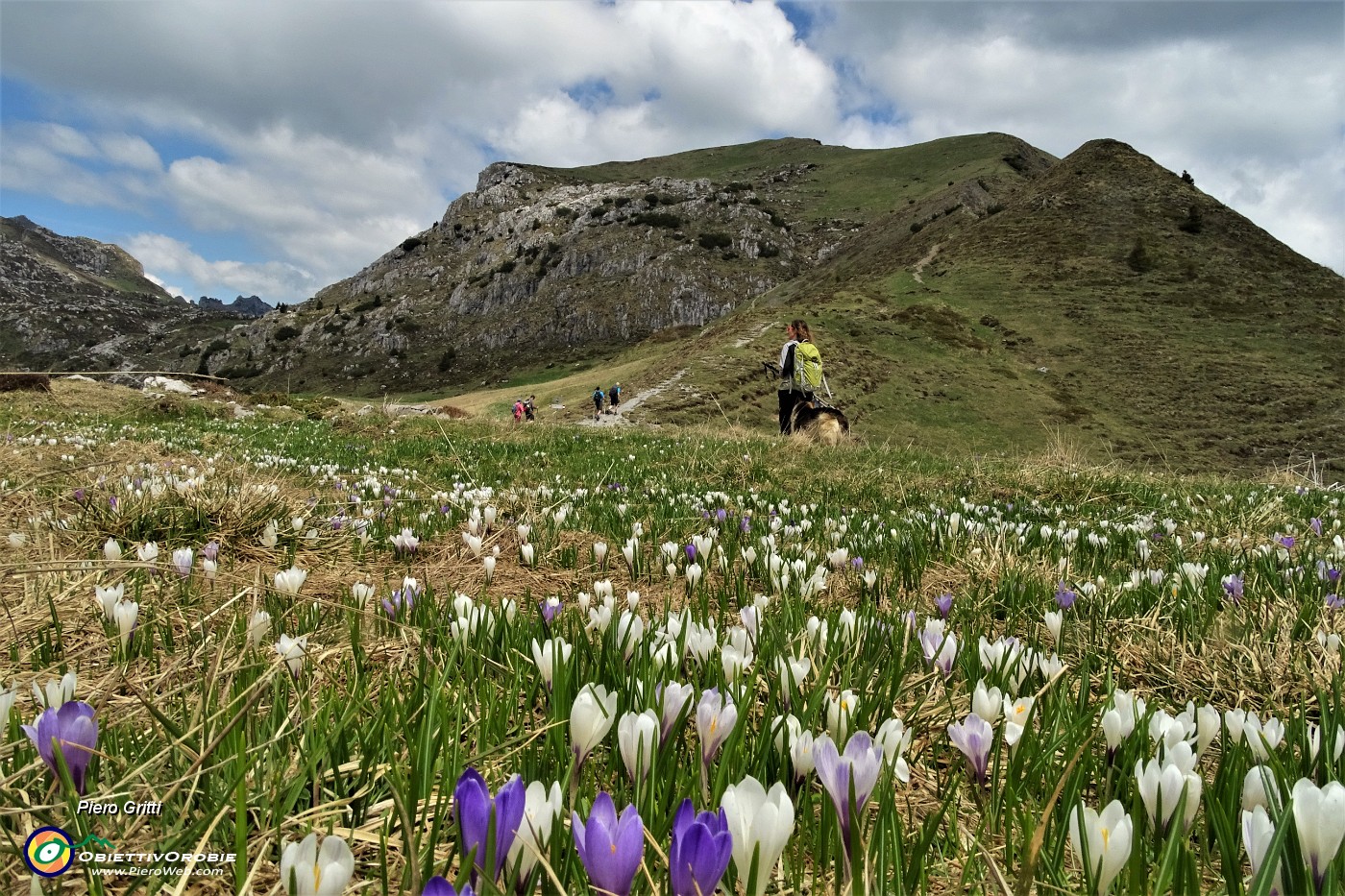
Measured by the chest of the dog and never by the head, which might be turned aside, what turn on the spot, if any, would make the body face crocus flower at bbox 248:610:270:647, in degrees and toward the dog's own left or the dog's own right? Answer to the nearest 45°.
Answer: approximately 135° to the dog's own left

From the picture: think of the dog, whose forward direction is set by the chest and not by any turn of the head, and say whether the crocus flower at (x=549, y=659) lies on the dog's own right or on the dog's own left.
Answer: on the dog's own left

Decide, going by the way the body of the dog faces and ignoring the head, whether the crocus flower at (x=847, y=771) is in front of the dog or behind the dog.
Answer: behind

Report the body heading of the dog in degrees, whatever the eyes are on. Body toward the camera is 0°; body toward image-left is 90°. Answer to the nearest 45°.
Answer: approximately 135°

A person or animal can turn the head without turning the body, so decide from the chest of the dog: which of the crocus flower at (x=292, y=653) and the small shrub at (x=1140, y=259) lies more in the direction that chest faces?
the small shrub

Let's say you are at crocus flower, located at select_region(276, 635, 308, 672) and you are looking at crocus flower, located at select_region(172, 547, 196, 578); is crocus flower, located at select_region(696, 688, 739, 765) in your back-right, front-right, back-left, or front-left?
back-right

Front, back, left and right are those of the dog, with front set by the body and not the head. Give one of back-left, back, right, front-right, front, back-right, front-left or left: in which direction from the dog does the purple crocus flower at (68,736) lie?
back-left

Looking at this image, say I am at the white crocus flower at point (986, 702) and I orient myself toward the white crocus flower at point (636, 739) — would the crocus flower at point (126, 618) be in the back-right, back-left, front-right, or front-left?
front-right

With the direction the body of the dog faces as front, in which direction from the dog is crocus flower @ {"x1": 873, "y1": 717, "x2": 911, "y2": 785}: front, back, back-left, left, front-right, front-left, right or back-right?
back-left

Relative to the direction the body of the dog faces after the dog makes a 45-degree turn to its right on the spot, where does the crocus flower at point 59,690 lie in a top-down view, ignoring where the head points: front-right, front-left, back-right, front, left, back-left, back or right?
back

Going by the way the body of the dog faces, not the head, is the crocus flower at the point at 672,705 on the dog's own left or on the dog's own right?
on the dog's own left
